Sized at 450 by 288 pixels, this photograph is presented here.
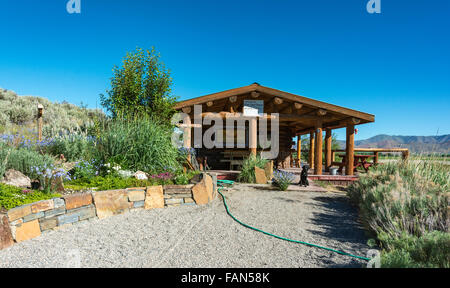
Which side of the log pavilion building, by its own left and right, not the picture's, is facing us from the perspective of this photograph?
front

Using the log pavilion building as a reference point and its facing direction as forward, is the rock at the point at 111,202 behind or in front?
in front

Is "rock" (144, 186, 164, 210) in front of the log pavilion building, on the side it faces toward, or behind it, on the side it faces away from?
in front

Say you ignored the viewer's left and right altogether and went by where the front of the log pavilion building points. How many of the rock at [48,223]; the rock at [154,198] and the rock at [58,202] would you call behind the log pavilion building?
0

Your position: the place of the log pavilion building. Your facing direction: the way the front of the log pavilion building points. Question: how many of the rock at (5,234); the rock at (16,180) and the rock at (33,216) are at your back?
0
